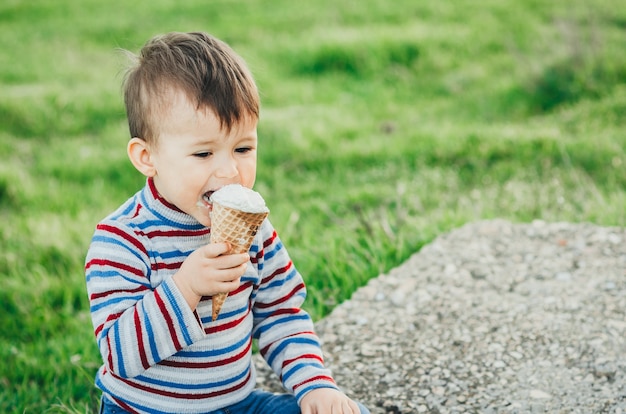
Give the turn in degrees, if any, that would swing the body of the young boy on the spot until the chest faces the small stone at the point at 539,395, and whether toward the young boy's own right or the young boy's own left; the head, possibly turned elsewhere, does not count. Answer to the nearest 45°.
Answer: approximately 45° to the young boy's own left

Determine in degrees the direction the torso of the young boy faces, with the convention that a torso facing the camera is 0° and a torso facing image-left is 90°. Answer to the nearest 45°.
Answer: approximately 315°

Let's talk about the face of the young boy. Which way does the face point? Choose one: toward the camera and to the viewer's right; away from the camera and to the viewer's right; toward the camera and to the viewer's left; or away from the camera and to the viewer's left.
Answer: toward the camera and to the viewer's right
